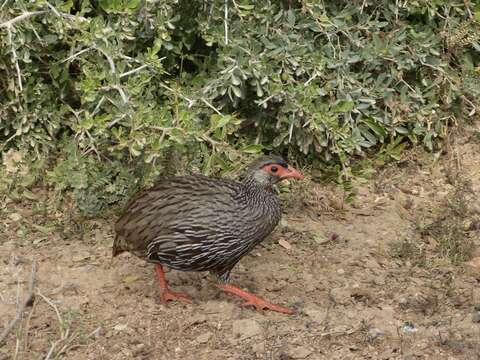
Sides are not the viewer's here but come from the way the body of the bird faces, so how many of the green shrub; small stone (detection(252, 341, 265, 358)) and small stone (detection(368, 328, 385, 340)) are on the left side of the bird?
1

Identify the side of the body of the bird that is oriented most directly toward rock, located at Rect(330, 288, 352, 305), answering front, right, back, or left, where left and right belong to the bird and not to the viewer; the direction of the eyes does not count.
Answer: front

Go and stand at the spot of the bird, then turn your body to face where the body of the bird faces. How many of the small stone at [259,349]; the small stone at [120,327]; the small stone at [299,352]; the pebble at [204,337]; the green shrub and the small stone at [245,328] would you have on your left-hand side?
1

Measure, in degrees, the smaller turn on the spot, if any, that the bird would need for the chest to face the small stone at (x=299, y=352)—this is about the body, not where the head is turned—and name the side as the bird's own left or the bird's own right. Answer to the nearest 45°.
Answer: approximately 45° to the bird's own right

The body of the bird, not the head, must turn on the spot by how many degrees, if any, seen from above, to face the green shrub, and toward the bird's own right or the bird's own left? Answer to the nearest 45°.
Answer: approximately 90° to the bird's own left

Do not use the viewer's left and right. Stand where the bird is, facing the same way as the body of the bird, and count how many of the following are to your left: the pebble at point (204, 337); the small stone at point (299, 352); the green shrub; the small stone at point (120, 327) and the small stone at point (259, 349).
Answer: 1

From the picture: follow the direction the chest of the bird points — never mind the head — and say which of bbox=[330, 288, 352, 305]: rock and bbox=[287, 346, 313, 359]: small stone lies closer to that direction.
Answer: the rock

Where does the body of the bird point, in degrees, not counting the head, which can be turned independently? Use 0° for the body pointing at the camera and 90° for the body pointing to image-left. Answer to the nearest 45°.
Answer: approximately 270°

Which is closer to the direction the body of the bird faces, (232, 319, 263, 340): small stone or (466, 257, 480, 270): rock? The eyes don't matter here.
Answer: the rock

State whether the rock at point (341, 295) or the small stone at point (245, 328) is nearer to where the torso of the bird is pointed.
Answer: the rock

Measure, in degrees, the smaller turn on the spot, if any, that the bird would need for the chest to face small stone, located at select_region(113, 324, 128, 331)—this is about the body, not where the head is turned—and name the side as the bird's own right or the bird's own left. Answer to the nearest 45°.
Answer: approximately 135° to the bird's own right

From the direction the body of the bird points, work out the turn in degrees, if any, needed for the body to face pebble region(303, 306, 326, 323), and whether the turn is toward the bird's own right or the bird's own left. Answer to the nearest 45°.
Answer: approximately 45° to the bird's own right

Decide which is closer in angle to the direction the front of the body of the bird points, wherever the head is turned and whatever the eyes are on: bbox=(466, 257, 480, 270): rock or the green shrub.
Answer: the rock
